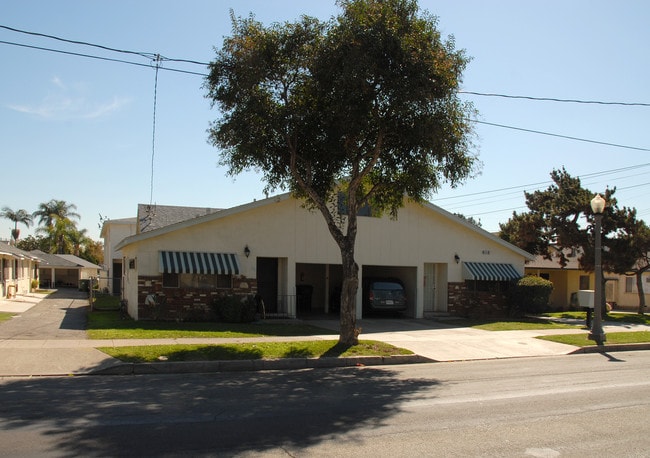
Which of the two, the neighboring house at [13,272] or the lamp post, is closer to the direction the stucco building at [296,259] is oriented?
the lamp post

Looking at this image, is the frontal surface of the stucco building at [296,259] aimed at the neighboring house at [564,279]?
no

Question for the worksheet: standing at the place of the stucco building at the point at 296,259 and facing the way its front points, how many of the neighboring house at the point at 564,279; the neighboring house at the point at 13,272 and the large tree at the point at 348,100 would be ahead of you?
1

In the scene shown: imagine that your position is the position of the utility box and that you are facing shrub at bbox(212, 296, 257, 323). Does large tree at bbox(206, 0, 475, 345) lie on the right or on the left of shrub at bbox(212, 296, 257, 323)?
left

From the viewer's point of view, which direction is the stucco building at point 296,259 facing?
toward the camera

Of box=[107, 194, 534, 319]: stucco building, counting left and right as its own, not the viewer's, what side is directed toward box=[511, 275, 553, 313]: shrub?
left

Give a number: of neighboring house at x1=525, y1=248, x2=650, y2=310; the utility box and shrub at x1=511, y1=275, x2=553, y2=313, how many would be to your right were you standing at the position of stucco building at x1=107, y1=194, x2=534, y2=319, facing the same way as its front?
0

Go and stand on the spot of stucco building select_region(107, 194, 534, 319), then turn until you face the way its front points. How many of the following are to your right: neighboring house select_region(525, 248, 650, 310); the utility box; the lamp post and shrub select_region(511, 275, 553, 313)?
0

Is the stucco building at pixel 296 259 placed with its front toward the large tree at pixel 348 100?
yes

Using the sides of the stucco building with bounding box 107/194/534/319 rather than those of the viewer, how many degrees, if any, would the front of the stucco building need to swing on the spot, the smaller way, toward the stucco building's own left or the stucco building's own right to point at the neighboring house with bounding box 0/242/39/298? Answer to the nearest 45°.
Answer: approximately 135° to the stucco building's own right

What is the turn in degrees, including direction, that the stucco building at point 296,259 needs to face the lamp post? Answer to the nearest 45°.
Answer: approximately 45° to its left

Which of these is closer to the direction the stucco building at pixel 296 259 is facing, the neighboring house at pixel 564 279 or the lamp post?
the lamp post
